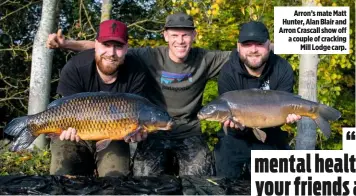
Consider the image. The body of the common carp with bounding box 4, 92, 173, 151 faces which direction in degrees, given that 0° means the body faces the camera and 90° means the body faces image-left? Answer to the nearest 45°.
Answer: approximately 270°

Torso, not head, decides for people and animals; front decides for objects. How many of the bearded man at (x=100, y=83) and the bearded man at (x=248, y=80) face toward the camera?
2

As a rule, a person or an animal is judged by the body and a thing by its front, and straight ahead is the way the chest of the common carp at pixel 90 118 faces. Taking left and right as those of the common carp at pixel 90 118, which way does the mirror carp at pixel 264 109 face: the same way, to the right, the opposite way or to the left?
the opposite way

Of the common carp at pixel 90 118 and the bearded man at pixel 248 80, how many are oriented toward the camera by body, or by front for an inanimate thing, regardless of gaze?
1

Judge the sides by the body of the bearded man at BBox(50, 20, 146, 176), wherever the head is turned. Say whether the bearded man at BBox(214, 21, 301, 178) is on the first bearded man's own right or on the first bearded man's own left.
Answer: on the first bearded man's own left

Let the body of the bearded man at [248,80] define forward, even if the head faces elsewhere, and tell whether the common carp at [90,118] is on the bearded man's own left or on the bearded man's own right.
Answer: on the bearded man's own right

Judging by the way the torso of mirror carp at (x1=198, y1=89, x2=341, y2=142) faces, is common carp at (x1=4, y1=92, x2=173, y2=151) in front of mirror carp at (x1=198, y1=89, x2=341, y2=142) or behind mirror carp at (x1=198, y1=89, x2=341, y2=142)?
in front

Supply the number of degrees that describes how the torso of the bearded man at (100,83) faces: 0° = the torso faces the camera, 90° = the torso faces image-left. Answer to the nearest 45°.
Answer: approximately 0°

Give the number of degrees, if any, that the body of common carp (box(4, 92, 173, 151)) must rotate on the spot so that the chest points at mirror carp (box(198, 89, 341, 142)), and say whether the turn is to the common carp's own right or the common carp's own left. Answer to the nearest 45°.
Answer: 0° — it already faces it

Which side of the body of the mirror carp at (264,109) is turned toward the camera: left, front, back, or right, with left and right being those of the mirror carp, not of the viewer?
left

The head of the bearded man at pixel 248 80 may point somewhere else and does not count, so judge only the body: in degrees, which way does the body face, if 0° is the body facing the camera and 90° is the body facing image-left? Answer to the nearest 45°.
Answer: approximately 0°
